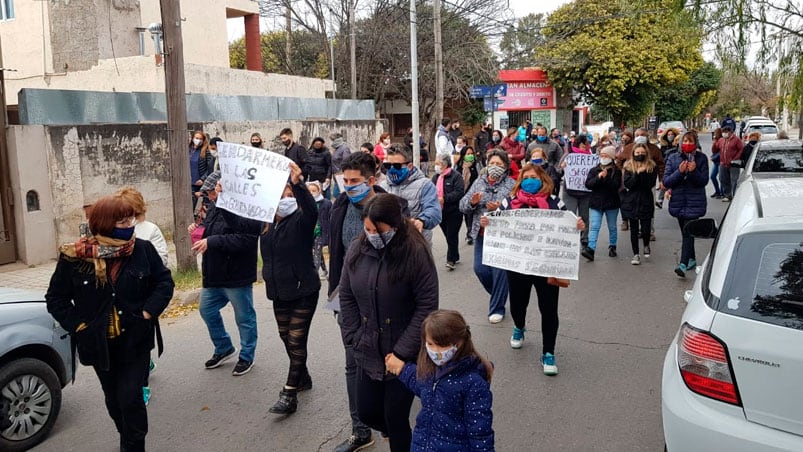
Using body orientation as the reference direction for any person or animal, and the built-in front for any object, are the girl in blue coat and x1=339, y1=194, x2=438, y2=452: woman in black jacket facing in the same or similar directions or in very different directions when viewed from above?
same or similar directions

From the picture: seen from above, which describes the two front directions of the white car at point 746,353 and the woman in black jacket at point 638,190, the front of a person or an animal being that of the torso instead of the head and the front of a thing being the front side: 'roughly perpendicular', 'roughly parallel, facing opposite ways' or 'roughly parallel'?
roughly parallel, facing opposite ways

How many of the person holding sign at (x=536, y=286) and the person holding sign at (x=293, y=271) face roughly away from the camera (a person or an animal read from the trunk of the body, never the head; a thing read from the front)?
0

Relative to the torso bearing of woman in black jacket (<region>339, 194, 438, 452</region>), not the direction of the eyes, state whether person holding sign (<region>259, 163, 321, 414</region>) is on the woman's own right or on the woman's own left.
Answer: on the woman's own right

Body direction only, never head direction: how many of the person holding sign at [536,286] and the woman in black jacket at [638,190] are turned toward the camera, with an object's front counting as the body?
2

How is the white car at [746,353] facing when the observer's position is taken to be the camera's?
facing away from the viewer

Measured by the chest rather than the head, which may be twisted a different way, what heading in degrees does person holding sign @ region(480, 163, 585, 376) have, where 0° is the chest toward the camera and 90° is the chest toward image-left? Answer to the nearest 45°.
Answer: approximately 0°

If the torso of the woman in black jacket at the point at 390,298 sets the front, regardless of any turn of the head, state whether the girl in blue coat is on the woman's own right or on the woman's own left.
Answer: on the woman's own left

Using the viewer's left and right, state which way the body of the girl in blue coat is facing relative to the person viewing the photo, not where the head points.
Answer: facing the viewer and to the left of the viewer

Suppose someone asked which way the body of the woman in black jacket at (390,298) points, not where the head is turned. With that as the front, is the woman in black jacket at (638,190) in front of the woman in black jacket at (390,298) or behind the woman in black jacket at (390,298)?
behind

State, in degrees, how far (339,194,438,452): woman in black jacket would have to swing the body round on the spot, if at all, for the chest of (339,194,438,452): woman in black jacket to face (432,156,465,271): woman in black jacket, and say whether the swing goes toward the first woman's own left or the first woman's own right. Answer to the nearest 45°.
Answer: approximately 135° to the first woman's own right

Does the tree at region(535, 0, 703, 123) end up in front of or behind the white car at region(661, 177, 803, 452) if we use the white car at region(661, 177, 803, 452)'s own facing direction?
in front

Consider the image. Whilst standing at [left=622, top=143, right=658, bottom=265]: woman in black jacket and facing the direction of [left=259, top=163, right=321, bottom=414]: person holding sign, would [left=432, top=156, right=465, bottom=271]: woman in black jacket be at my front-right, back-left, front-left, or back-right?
front-right

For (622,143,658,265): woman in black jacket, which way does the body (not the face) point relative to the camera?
toward the camera
